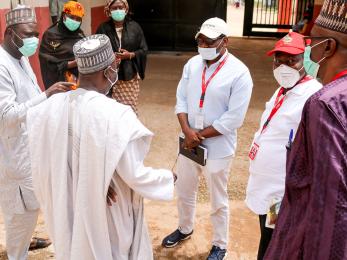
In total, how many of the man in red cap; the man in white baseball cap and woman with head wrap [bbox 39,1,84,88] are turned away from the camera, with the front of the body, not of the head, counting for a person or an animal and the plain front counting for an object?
0

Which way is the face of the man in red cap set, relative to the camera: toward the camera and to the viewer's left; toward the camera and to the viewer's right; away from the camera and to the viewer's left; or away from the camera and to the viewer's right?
toward the camera and to the viewer's left

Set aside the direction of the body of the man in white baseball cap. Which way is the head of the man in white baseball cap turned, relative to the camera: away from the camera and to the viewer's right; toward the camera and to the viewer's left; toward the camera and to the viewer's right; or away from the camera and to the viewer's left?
toward the camera and to the viewer's left

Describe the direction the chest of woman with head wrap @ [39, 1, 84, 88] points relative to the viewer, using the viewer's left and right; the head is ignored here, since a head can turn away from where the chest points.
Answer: facing the viewer and to the right of the viewer

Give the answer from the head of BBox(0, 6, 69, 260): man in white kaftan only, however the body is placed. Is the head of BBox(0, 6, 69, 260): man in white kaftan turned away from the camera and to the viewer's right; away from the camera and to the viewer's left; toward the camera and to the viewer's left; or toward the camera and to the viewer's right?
toward the camera and to the viewer's right

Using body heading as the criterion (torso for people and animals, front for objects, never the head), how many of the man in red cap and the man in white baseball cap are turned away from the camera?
0

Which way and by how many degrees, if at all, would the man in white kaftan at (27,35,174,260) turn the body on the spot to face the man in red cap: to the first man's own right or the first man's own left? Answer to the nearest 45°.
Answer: approximately 45° to the first man's own right

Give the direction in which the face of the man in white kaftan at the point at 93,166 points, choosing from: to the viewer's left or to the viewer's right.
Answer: to the viewer's right

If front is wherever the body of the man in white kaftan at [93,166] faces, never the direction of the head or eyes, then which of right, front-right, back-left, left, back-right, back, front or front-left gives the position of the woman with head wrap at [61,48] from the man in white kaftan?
front-left

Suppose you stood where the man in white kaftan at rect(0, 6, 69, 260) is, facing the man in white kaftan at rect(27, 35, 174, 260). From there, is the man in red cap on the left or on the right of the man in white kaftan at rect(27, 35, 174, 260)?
left

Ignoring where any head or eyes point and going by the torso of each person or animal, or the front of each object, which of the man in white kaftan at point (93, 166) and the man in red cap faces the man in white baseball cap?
the man in white kaftan

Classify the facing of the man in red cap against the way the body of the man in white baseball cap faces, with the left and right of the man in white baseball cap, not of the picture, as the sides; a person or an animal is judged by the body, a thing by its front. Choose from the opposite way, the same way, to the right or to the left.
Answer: the same way

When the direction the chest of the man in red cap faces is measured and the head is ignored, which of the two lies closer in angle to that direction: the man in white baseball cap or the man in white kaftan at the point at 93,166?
the man in white kaftan

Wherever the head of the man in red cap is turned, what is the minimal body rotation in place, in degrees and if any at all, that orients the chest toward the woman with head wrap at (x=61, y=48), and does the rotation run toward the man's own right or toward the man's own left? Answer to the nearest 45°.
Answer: approximately 90° to the man's own right

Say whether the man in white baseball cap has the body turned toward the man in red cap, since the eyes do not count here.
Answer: no

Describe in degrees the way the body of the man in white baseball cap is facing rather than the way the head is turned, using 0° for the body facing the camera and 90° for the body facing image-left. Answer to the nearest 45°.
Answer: approximately 45°

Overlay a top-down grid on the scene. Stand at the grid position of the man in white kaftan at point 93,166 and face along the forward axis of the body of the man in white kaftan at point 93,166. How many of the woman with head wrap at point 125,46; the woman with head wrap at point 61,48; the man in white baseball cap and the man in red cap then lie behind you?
0

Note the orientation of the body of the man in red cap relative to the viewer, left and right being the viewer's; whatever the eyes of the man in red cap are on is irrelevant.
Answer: facing the viewer and to the left of the viewer

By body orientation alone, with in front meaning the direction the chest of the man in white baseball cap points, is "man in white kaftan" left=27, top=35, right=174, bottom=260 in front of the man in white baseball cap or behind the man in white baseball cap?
in front

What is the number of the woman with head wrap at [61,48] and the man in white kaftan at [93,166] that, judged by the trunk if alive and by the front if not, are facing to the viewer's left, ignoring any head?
0
